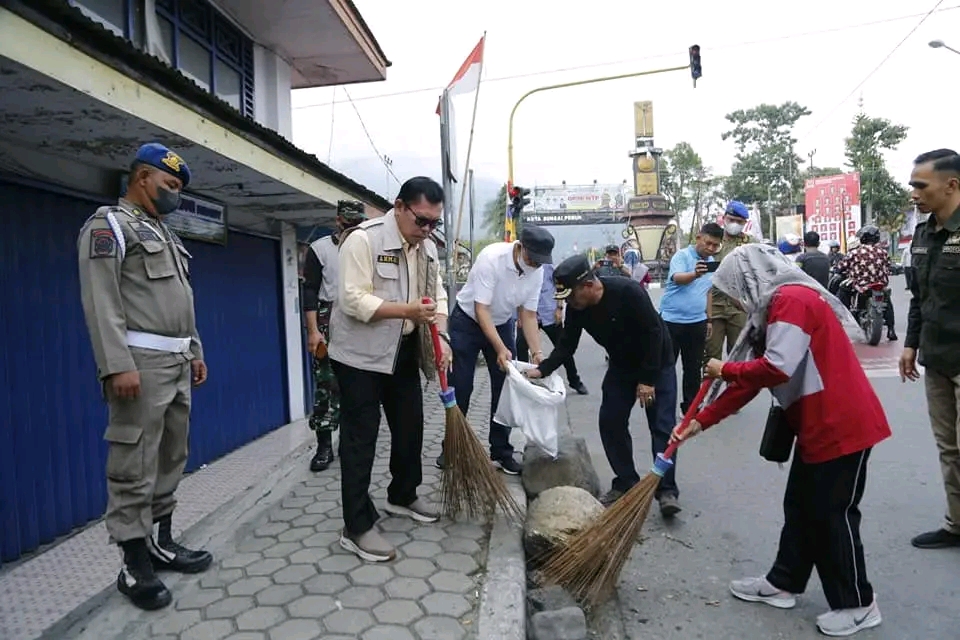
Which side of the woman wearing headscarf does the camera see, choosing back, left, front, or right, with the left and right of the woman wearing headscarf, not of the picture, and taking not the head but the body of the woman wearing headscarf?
left

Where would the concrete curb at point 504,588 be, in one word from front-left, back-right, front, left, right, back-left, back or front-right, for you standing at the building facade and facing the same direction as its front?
front

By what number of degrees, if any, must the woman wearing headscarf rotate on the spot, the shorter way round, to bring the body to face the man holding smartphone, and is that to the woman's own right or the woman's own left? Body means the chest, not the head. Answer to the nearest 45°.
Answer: approximately 90° to the woman's own right

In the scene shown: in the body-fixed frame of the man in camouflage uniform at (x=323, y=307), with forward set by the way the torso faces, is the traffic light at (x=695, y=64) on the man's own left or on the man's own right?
on the man's own left

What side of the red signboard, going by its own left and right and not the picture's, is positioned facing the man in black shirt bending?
front

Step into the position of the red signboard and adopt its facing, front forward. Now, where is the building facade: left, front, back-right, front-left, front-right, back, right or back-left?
front

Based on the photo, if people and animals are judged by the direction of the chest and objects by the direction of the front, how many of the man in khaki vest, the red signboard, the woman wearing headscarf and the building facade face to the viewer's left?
1

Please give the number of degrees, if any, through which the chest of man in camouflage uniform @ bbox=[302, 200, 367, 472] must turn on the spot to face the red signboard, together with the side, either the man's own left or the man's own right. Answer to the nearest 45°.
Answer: approximately 90° to the man's own left

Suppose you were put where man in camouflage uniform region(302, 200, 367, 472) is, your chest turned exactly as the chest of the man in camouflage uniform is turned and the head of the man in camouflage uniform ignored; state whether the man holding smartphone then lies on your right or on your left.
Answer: on your left

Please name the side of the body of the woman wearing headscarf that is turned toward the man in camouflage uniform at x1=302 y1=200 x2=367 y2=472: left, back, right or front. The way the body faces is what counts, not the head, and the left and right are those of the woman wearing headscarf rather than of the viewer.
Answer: front

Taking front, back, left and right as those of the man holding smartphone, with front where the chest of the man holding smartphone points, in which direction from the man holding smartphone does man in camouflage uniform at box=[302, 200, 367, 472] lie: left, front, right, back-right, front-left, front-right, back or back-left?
right

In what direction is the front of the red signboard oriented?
toward the camera

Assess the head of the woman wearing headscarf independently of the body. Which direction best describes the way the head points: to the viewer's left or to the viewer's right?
to the viewer's left

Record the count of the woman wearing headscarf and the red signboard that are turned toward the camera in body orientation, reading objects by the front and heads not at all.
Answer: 1

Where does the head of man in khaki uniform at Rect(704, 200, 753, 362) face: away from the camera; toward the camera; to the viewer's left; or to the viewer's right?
toward the camera

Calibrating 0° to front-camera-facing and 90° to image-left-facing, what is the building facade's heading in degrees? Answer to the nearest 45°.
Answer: approximately 315°

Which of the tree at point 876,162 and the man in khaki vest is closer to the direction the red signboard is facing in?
the man in khaki vest
